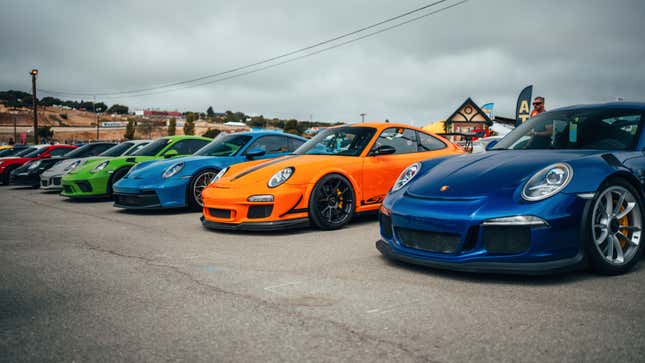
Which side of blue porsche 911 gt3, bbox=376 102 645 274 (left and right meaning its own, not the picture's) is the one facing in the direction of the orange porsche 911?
right

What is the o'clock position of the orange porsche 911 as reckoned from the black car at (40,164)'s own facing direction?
The orange porsche 911 is roughly at 10 o'clock from the black car.

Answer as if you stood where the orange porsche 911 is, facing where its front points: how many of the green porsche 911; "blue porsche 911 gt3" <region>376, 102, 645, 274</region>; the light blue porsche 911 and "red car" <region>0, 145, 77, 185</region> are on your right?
3

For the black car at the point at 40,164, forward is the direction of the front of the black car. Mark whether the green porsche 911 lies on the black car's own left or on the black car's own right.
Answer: on the black car's own left

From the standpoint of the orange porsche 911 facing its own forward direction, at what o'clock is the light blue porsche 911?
The light blue porsche 911 is roughly at 3 o'clock from the orange porsche 911.

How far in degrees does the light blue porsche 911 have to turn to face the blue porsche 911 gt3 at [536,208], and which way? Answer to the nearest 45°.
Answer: approximately 90° to its left

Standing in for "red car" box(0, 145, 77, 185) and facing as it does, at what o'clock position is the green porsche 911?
The green porsche 911 is roughly at 10 o'clock from the red car.

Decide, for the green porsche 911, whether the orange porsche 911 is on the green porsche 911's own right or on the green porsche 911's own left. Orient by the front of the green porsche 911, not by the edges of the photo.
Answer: on the green porsche 911's own left

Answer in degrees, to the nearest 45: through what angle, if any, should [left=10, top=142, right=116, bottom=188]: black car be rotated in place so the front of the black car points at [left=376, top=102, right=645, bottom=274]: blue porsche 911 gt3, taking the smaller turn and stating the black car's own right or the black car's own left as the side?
approximately 45° to the black car's own left

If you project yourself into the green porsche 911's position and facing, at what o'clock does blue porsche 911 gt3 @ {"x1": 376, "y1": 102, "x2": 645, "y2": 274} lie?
The blue porsche 911 gt3 is roughly at 10 o'clock from the green porsche 911.

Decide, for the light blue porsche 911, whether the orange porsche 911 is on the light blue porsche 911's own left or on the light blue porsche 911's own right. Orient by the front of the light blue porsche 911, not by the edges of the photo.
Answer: on the light blue porsche 911's own left

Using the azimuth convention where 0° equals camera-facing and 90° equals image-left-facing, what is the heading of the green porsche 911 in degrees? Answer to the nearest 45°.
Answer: approximately 45°
